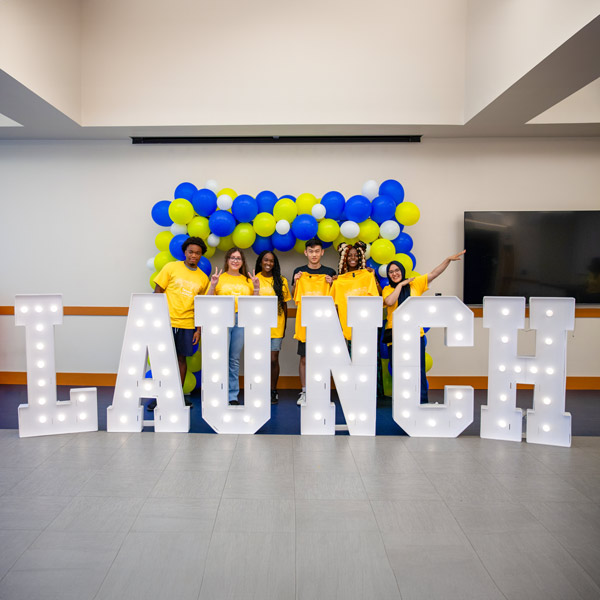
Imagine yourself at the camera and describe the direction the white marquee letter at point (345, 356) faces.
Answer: facing the viewer

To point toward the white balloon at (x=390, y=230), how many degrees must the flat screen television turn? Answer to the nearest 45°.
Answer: approximately 45° to its right

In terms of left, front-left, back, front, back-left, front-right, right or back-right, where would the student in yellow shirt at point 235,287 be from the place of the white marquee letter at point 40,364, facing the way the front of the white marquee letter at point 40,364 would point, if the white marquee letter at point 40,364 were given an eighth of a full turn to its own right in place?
back-left

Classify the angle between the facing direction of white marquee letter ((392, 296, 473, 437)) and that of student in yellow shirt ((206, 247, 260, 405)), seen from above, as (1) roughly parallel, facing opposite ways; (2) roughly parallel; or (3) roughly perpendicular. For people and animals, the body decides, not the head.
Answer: roughly parallel

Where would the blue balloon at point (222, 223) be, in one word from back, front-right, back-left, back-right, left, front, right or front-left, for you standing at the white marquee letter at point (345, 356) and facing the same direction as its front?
back-right

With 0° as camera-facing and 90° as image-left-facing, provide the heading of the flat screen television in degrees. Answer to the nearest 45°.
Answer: approximately 0°

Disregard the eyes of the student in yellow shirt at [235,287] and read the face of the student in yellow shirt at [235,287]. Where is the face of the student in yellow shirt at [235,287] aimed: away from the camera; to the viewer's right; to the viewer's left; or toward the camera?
toward the camera

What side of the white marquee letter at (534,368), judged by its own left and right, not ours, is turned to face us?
front

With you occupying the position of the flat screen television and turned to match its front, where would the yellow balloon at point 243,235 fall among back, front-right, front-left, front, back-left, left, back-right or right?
front-right

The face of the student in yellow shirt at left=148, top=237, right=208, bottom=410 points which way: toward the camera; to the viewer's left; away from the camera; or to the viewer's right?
toward the camera

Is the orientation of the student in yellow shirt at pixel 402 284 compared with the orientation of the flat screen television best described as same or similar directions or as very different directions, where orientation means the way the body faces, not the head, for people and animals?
same or similar directions

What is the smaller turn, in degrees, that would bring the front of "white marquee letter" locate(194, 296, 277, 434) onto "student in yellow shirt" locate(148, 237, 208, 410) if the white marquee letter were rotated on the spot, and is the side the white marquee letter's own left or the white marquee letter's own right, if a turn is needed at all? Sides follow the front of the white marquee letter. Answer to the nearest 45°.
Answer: approximately 135° to the white marquee letter's own right

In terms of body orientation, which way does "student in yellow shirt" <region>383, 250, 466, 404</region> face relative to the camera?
toward the camera

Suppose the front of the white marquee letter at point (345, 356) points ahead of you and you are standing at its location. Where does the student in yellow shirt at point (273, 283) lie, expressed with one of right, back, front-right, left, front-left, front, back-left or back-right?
back-right

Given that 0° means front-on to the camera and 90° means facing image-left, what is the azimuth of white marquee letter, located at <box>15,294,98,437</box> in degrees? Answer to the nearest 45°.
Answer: approximately 0°

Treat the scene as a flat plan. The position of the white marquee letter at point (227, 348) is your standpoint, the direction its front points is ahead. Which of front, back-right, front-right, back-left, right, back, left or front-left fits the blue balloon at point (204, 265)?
back
